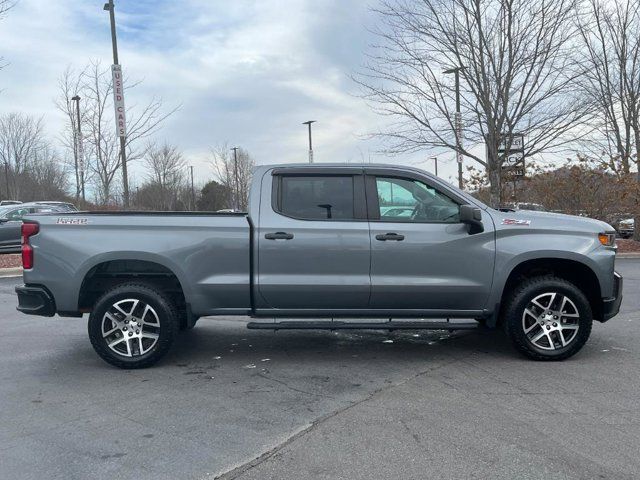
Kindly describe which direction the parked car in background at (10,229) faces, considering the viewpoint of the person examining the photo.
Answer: facing to the left of the viewer

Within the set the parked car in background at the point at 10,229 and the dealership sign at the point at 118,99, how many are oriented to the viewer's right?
0

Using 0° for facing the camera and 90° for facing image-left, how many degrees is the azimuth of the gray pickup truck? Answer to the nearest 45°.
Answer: approximately 270°

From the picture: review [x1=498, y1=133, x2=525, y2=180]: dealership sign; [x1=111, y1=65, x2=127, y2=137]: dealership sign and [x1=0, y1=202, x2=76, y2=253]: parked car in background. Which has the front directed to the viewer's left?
the parked car in background

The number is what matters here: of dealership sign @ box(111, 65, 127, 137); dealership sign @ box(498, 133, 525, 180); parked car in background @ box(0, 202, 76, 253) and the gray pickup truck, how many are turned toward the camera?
2

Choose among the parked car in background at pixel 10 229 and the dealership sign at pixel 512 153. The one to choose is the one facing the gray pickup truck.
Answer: the dealership sign

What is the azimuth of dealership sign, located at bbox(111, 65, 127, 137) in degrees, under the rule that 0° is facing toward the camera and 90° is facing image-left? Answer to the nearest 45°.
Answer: approximately 0°

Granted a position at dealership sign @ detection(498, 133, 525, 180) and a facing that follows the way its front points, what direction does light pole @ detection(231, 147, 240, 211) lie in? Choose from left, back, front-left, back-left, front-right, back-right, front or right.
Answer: back-right

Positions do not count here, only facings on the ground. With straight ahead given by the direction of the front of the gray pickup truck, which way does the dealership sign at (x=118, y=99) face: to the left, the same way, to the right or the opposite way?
to the right

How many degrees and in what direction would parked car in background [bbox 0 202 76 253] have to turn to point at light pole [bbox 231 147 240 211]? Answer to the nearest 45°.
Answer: approximately 135° to its right
